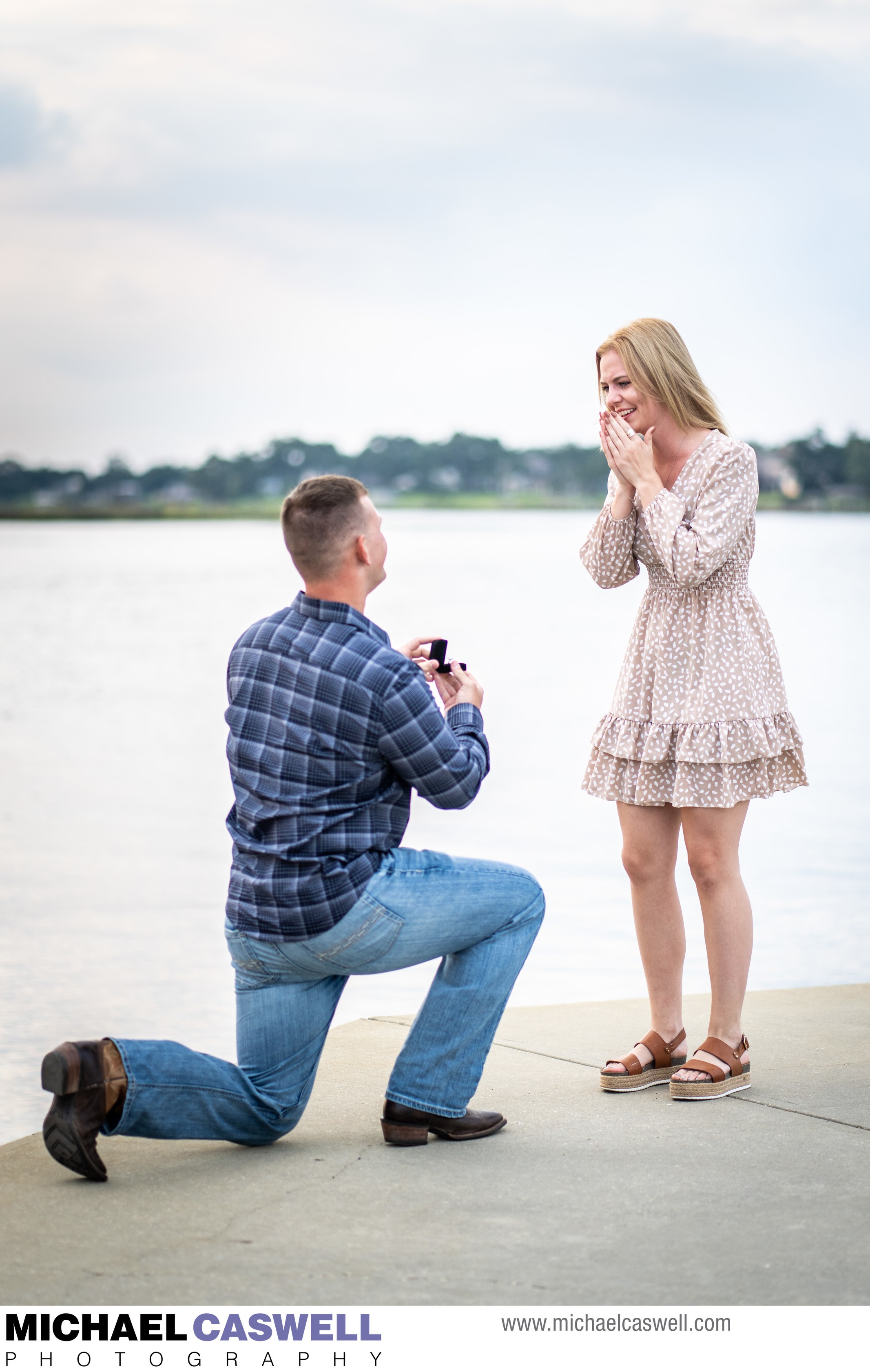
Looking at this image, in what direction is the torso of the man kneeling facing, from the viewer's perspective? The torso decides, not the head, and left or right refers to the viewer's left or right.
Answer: facing away from the viewer and to the right of the viewer

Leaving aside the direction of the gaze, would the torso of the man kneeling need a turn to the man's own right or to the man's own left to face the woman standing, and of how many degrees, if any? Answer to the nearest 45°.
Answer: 0° — they already face them

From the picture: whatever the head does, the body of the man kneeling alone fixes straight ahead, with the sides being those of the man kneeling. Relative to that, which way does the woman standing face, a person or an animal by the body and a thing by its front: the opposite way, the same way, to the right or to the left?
the opposite way

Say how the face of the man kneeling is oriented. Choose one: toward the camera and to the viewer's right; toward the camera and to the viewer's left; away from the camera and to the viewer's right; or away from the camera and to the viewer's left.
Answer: away from the camera and to the viewer's right

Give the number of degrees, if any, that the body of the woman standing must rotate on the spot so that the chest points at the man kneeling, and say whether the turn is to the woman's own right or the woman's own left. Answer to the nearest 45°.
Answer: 0° — they already face them

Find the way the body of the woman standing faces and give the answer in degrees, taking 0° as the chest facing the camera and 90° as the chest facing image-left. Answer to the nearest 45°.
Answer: approximately 45°
